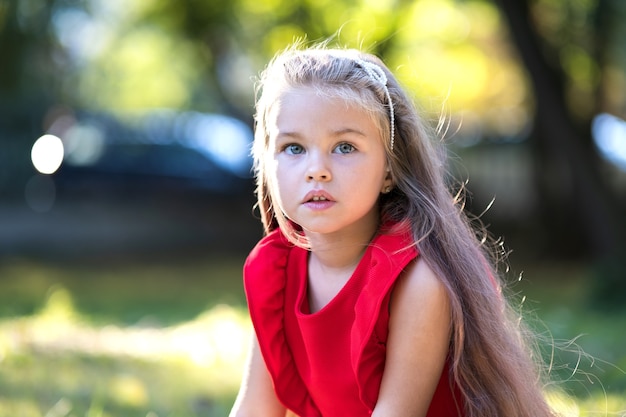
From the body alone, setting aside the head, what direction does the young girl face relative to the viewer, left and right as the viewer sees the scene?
facing the viewer and to the left of the viewer

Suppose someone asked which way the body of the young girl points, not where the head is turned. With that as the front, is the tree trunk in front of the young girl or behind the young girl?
behind
